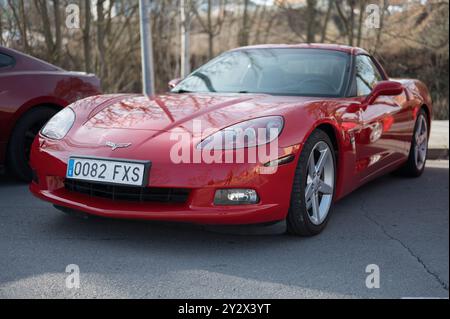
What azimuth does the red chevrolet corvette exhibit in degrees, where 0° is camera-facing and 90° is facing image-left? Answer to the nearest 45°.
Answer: approximately 45°

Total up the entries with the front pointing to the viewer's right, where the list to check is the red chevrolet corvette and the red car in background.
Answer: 0

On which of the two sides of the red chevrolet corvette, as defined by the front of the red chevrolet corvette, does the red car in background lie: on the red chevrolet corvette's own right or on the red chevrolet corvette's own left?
on the red chevrolet corvette's own right

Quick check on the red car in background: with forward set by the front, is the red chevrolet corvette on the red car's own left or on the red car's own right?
on the red car's own left

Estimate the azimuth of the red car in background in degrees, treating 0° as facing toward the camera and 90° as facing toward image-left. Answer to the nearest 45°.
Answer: approximately 90°
